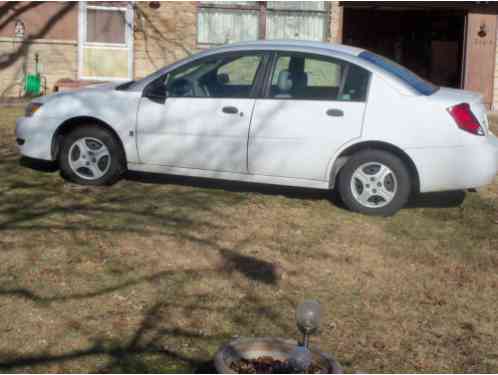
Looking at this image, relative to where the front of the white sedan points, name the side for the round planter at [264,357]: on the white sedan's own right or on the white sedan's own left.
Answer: on the white sedan's own left

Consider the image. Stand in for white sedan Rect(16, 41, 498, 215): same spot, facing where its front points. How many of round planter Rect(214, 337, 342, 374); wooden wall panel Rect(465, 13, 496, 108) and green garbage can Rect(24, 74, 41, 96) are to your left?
1

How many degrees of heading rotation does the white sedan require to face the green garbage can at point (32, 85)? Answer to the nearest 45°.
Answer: approximately 45° to its right

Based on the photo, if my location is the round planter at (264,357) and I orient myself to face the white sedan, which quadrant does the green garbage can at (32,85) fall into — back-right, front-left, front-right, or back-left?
front-left

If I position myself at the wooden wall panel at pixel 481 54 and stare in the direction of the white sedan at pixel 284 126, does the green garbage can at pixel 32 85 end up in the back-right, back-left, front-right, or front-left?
front-right

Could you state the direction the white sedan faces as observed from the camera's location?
facing to the left of the viewer

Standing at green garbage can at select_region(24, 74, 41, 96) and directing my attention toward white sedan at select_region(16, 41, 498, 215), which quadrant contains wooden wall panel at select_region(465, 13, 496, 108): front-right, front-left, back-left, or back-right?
front-left

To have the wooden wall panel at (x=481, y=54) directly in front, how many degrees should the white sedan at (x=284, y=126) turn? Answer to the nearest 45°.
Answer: approximately 135° to its right

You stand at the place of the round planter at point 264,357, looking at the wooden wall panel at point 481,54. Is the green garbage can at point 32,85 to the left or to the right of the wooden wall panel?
left
